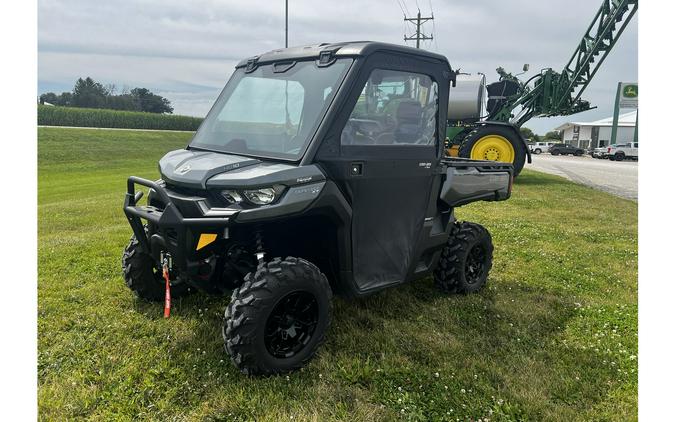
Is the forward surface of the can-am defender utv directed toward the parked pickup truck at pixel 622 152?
no

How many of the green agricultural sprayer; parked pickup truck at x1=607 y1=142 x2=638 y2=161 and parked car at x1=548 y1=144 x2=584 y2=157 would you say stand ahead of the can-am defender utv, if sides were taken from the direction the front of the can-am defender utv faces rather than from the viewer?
0

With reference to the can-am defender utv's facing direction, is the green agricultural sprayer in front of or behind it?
behind

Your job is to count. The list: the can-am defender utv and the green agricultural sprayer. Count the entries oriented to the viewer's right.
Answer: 0

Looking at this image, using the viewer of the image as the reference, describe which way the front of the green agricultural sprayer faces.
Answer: facing to the left of the viewer

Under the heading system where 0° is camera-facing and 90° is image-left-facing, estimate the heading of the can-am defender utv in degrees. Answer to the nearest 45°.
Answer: approximately 45°

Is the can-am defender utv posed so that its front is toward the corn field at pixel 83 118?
no
